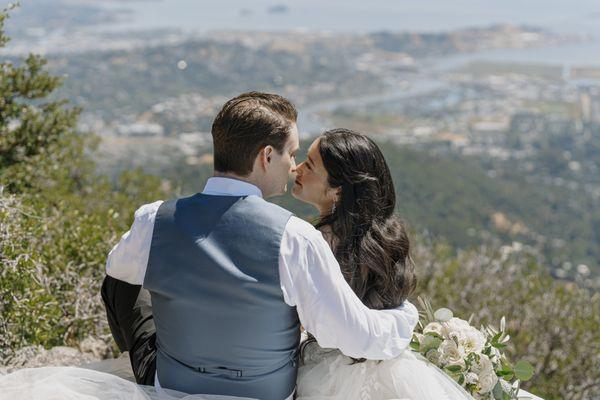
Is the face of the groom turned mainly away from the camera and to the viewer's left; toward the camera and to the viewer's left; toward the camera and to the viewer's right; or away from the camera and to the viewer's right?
away from the camera and to the viewer's right

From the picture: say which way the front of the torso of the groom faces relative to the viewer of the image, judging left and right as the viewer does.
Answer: facing away from the viewer

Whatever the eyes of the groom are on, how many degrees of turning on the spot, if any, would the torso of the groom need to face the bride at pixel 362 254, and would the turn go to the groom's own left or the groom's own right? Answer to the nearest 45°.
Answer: approximately 45° to the groom's own right

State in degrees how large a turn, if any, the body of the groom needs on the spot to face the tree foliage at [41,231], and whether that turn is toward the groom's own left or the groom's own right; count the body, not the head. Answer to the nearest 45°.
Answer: approximately 45° to the groom's own left

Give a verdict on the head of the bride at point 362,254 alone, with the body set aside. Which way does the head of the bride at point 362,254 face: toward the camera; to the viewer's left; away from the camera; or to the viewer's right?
to the viewer's left
